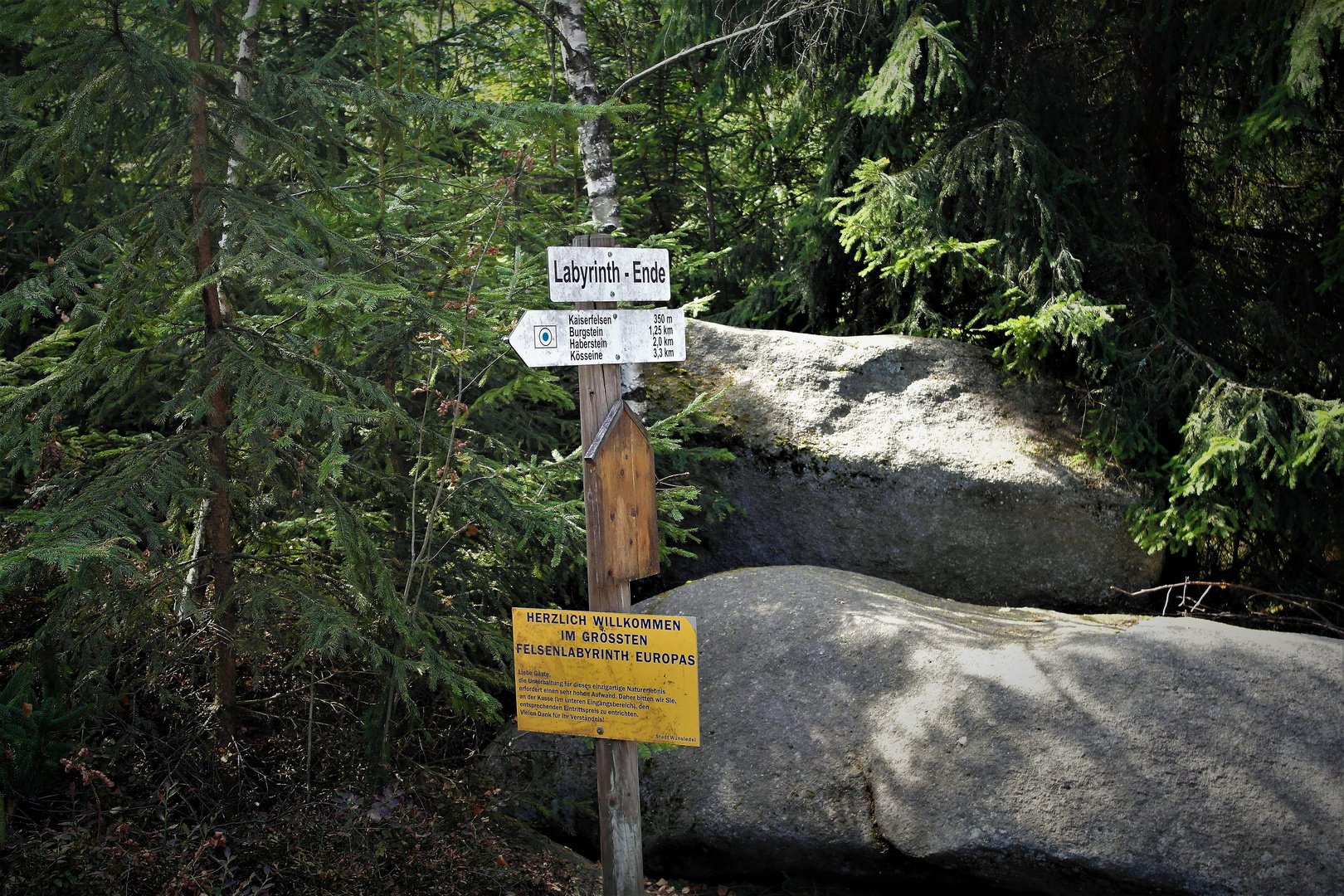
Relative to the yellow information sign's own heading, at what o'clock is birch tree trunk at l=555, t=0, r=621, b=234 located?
The birch tree trunk is roughly at 6 o'clock from the yellow information sign.

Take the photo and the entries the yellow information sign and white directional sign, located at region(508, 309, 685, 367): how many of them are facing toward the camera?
2

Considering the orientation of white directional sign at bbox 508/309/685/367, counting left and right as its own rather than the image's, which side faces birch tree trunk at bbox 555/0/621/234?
back

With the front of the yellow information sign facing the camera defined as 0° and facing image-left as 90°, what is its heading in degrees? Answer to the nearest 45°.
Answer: approximately 0°

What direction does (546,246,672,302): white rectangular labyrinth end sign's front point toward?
toward the camera

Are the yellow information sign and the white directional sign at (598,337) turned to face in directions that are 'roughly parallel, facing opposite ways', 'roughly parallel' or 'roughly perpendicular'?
roughly parallel

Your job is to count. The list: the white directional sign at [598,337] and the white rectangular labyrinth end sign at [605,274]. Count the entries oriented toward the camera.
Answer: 2

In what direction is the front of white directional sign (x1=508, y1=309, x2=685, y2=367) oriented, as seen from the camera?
facing the viewer
